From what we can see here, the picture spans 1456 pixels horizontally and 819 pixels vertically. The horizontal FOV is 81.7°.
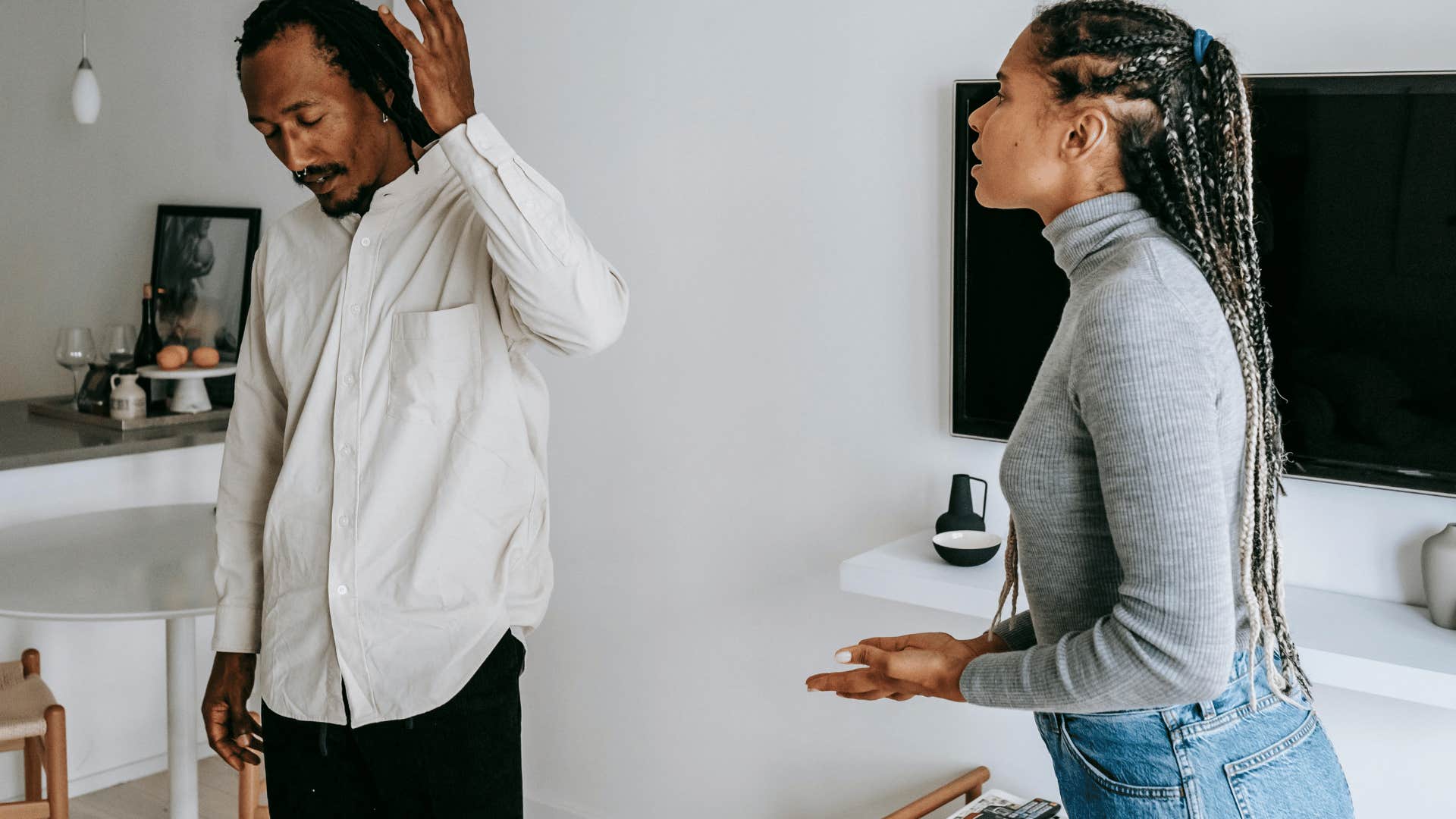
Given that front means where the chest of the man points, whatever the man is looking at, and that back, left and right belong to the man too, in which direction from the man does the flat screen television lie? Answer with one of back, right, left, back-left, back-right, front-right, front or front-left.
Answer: back-left

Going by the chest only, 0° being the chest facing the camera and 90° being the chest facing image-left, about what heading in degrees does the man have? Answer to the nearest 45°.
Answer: approximately 45°

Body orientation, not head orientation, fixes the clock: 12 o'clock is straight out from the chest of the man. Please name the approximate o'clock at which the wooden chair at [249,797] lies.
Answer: The wooden chair is roughly at 4 o'clock from the man.

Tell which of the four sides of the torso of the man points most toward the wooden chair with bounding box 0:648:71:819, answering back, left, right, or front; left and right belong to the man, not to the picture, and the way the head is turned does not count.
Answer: right

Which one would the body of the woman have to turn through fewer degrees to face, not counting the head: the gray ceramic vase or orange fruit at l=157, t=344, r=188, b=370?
the orange fruit

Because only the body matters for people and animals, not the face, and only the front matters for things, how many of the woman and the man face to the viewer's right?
0

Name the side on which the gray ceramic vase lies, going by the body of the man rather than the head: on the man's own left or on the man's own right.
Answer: on the man's own left

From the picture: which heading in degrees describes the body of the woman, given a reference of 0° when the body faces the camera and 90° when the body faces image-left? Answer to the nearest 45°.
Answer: approximately 90°

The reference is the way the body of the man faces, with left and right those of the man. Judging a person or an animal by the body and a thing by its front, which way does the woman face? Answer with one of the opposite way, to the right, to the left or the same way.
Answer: to the right

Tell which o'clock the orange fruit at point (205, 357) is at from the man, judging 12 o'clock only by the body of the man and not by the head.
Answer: The orange fruit is roughly at 4 o'clock from the man.

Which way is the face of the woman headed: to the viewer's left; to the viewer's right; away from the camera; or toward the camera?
to the viewer's left
